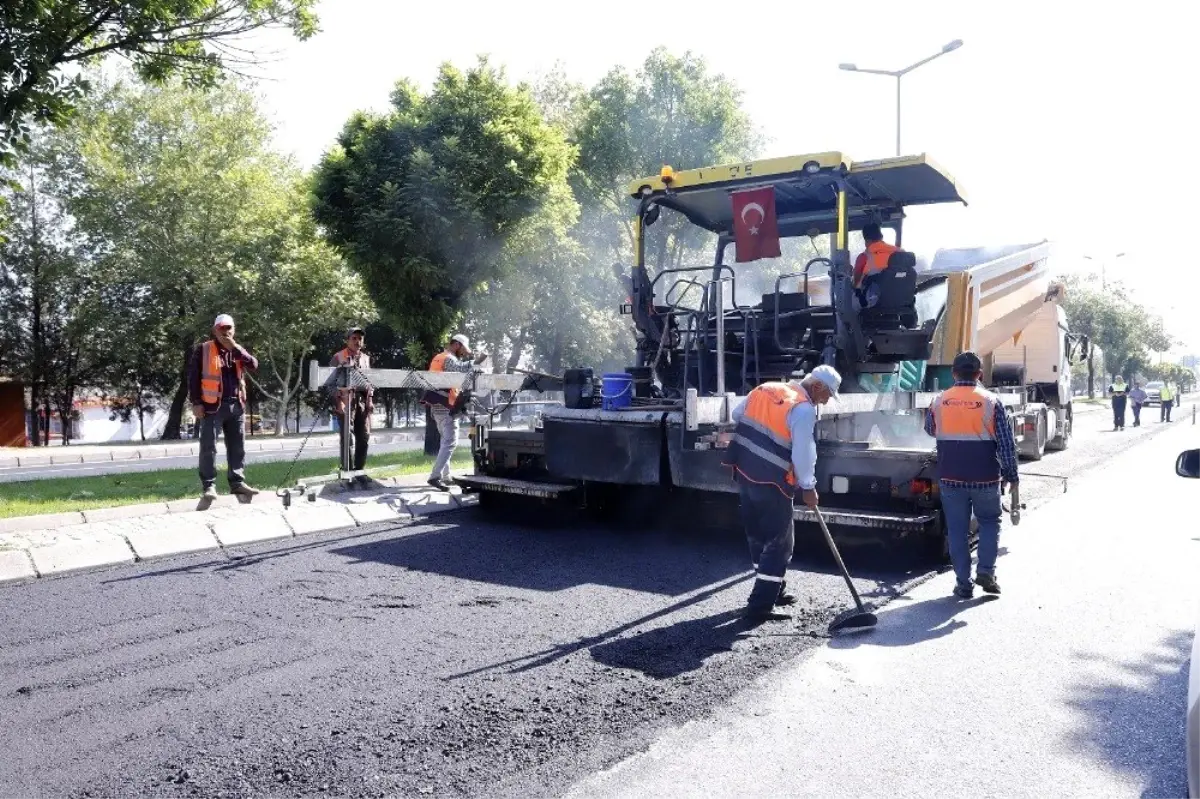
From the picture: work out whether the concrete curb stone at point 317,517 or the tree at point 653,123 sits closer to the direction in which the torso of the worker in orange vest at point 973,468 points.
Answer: the tree

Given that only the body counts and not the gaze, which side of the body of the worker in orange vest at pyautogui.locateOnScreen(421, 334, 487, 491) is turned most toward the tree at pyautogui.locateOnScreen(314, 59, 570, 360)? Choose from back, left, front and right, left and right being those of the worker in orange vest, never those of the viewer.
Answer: left

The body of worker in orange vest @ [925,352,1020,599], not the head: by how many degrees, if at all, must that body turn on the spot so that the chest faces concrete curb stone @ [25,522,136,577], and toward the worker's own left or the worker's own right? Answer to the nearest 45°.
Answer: approximately 90° to the worker's own left

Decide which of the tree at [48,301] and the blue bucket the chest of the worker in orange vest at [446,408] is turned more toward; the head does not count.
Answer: the blue bucket

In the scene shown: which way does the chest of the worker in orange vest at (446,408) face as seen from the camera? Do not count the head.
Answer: to the viewer's right

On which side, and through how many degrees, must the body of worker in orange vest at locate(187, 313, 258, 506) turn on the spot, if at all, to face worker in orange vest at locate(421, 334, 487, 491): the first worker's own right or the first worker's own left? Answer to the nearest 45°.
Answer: approximately 90° to the first worker's own left

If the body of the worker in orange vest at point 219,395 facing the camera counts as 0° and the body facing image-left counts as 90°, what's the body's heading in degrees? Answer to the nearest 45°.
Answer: approximately 315°

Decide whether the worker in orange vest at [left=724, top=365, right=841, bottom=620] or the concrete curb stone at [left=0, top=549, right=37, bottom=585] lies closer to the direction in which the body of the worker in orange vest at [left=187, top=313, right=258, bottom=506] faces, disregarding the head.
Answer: the worker in orange vest

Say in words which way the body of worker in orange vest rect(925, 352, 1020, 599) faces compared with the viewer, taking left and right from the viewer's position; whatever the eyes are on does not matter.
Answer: facing away from the viewer

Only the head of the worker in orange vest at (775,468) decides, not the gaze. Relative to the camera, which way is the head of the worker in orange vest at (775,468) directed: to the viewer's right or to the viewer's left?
to the viewer's right

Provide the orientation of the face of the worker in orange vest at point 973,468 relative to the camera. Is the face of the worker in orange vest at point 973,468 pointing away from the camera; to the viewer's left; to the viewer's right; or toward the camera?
away from the camera

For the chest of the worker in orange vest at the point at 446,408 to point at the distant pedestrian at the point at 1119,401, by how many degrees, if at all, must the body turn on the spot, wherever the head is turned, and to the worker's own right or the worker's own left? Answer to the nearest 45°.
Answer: approximately 45° to the worker's own left
